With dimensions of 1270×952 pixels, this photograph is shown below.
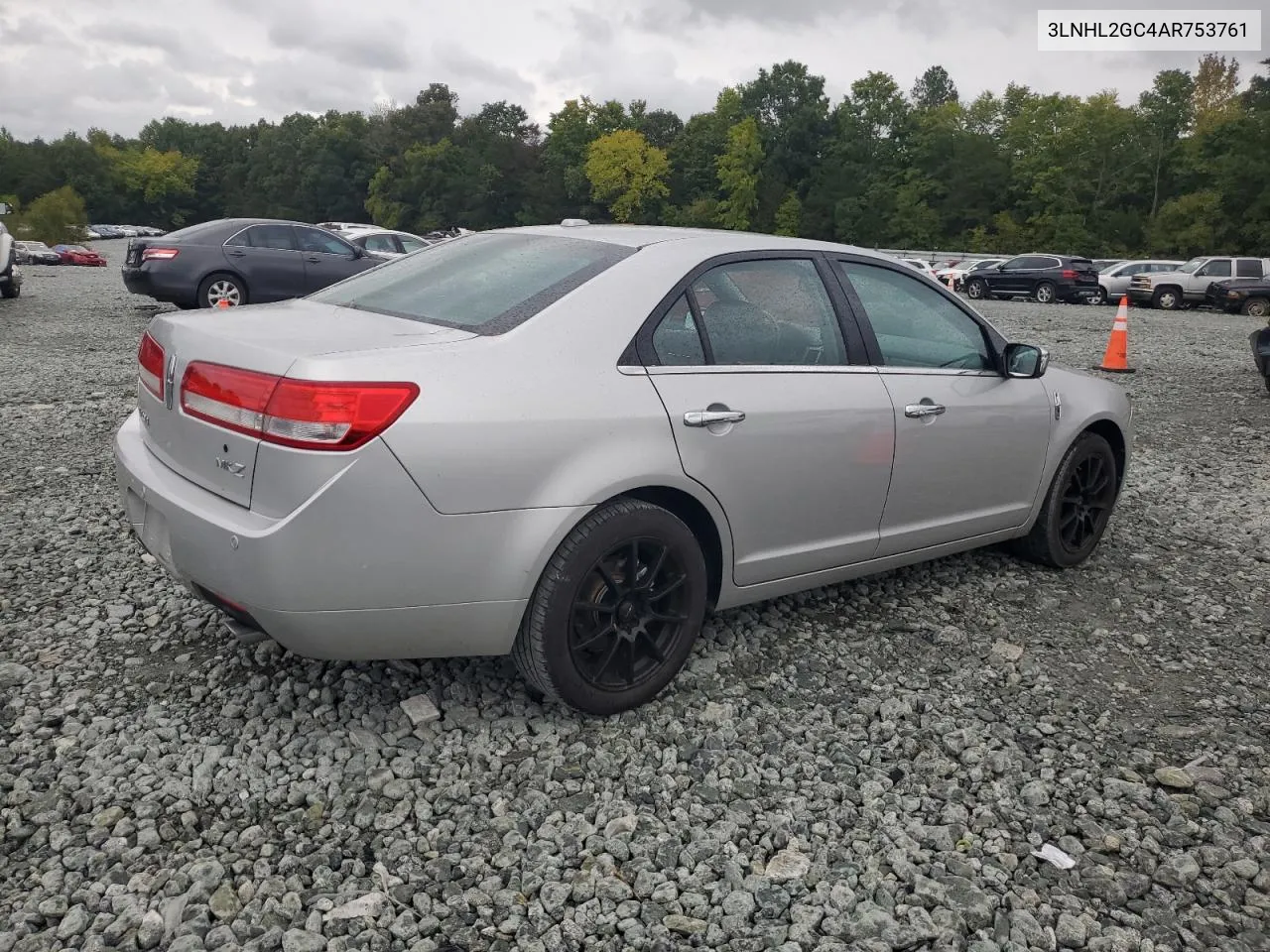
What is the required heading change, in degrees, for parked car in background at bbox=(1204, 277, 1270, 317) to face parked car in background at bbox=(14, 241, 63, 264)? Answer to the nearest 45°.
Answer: approximately 45° to its right

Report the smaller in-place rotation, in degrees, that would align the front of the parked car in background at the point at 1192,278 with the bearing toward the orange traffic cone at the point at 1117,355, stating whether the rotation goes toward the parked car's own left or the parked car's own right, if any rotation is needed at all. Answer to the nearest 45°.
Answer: approximately 45° to the parked car's own left

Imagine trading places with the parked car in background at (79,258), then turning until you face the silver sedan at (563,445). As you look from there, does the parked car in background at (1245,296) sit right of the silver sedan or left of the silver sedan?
left

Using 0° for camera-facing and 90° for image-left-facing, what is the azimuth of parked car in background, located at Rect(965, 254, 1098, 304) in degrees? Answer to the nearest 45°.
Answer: approximately 135°

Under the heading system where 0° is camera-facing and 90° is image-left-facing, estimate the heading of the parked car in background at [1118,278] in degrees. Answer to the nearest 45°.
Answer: approximately 45°

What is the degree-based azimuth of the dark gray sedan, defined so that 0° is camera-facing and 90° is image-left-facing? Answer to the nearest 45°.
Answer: approximately 225°
